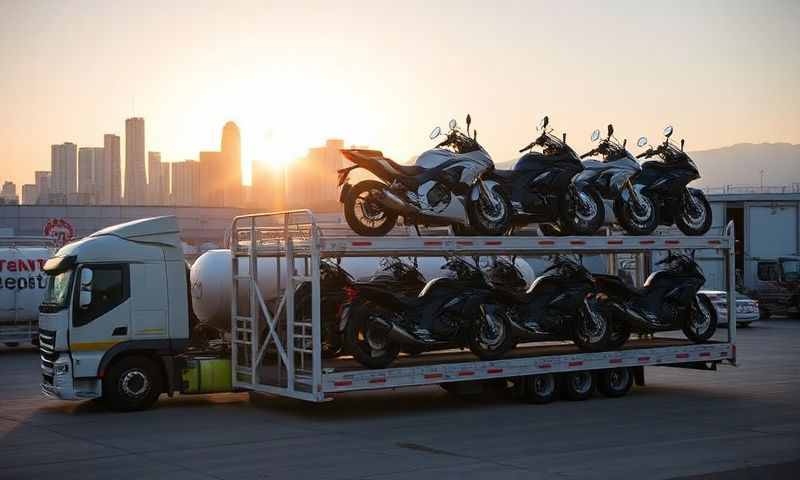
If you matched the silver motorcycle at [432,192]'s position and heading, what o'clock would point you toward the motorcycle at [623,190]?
The motorcycle is roughly at 11 o'clock from the silver motorcycle.

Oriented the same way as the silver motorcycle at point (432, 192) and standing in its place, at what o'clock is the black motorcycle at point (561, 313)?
The black motorcycle is roughly at 11 o'clock from the silver motorcycle.

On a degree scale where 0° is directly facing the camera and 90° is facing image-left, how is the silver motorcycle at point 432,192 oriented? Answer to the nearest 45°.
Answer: approximately 270°

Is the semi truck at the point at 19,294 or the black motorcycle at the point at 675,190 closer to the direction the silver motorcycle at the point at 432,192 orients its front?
the black motorcycle

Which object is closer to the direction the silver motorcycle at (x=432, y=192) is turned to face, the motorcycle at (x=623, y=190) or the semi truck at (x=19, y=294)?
the motorcycle

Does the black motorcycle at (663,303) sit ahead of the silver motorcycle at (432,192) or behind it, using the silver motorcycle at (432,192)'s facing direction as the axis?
ahead

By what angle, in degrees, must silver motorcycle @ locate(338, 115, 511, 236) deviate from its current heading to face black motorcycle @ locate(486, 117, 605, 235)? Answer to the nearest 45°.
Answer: approximately 45° to its left
